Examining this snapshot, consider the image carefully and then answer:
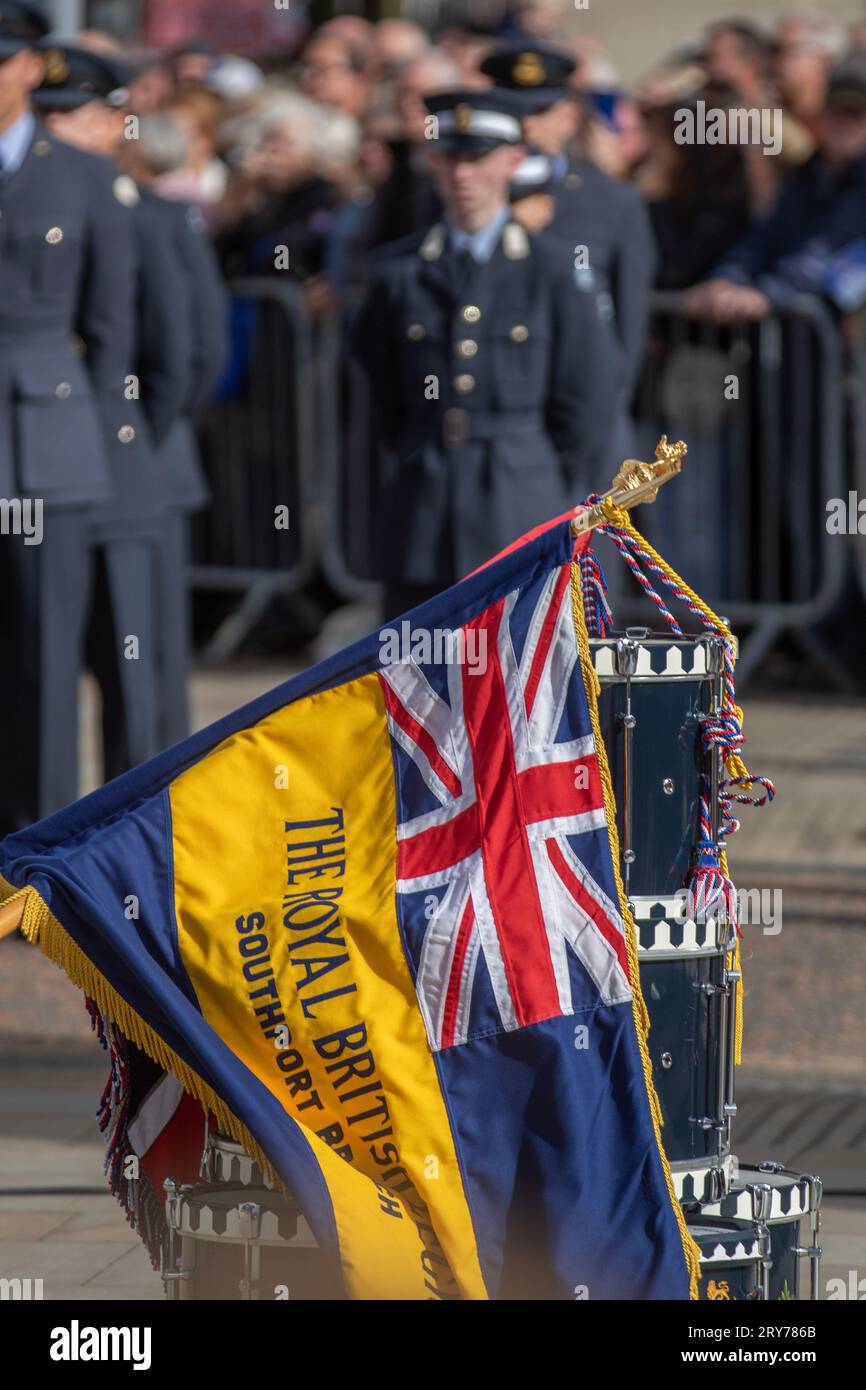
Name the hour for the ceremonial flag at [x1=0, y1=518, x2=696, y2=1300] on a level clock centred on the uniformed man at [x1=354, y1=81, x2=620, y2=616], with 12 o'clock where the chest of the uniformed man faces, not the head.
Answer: The ceremonial flag is roughly at 12 o'clock from the uniformed man.

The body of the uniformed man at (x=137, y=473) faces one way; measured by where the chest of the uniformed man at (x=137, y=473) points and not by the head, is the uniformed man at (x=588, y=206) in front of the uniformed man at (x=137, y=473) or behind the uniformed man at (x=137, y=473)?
behind

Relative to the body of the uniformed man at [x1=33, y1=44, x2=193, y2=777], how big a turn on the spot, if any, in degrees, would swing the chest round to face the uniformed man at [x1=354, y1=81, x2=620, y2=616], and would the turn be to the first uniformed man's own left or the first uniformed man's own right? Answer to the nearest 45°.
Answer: approximately 90° to the first uniformed man's own left

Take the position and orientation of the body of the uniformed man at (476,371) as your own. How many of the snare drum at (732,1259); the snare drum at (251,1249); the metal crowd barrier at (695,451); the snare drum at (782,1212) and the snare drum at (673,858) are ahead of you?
4

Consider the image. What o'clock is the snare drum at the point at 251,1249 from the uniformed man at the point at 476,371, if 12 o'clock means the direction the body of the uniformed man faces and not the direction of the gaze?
The snare drum is roughly at 12 o'clock from the uniformed man.

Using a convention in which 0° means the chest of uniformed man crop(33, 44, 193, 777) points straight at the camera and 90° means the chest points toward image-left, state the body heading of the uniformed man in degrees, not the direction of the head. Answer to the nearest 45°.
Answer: approximately 45°

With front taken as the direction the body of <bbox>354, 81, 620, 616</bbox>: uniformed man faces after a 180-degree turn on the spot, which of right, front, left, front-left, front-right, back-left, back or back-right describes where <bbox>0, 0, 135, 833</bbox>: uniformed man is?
left

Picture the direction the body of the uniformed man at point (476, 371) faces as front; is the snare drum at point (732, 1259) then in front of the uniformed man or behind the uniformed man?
in front

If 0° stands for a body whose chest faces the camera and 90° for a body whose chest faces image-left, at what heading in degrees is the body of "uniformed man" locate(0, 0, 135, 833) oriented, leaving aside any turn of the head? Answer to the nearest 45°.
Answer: approximately 45°

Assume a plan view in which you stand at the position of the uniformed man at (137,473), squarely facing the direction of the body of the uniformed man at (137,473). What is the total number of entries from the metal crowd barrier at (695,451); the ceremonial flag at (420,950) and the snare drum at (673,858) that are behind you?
1
